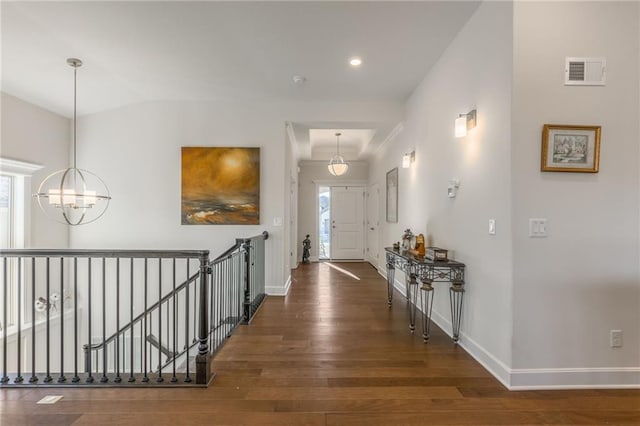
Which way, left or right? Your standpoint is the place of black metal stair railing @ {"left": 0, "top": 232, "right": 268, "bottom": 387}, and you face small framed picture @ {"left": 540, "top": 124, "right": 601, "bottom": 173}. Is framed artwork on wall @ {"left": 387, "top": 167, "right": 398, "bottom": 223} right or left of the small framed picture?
left

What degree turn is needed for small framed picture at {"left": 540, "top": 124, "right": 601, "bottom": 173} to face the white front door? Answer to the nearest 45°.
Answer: approximately 135° to its right

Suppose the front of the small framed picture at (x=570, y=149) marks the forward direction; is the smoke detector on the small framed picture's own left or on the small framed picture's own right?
on the small framed picture's own right

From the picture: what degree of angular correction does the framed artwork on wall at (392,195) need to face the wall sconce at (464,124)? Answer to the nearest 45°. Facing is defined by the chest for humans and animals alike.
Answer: approximately 90° to its left

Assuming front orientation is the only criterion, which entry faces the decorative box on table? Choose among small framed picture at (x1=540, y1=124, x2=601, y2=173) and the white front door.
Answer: the white front door

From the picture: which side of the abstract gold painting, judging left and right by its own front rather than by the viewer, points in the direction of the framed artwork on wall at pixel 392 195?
left

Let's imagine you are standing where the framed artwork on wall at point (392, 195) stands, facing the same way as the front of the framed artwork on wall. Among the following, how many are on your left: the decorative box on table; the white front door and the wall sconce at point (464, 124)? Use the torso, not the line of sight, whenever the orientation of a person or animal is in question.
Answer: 2

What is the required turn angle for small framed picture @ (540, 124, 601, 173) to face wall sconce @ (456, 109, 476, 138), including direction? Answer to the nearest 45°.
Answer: approximately 90° to its right

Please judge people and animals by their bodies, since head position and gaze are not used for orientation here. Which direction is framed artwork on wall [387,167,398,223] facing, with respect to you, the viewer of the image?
facing to the left of the viewer

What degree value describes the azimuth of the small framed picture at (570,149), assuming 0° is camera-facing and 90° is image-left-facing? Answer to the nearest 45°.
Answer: approximately 0°

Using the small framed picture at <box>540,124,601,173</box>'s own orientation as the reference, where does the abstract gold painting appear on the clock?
The abstract gold painting is roughly at 3 o'clock from the small framed picture.

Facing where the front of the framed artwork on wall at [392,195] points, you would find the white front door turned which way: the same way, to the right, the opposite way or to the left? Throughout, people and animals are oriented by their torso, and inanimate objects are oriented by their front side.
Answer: to the left

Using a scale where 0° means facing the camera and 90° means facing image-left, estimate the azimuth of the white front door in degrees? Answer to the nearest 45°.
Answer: approximately 0°

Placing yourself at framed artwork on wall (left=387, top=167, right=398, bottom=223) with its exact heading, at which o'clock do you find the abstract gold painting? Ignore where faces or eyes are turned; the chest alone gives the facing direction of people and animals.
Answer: The abstract gold painting is roughly at 11 o'clock from the framed artwork on wall.
